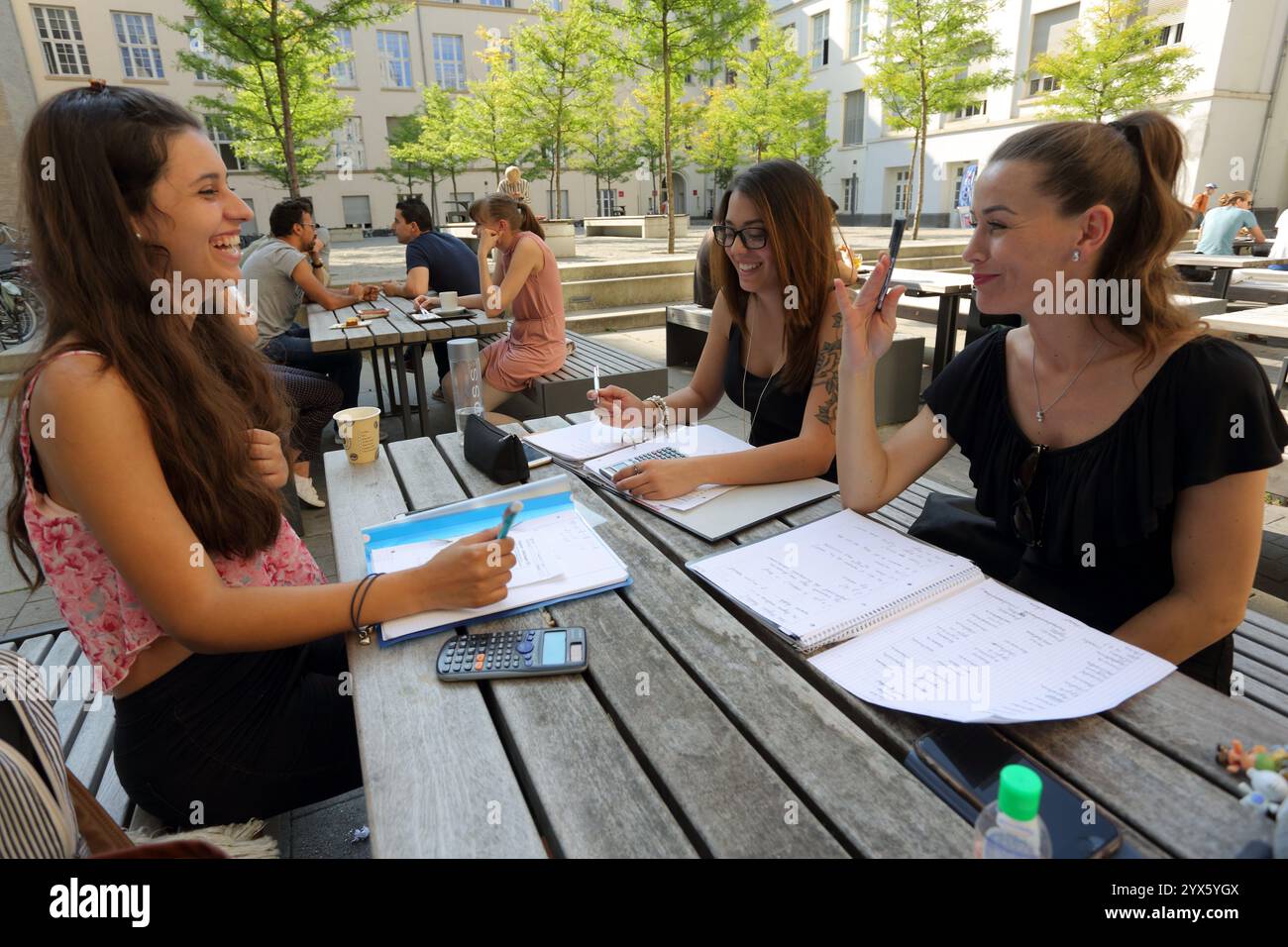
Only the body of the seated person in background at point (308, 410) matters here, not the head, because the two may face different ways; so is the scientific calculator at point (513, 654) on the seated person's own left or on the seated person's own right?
on the seated person's own right

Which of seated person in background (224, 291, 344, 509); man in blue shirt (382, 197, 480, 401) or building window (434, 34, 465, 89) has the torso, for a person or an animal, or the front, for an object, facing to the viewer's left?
the man in blue shirt

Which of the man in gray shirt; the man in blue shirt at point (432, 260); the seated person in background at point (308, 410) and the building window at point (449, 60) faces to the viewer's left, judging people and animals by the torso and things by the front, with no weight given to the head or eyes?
the man in blue shirt

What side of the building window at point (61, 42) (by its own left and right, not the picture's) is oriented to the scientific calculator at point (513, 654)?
front

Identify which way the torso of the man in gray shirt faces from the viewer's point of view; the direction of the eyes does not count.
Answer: to the viewer's right

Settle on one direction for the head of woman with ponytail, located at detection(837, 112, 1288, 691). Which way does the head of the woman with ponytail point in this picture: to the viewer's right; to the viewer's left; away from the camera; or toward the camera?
to the viewer's left

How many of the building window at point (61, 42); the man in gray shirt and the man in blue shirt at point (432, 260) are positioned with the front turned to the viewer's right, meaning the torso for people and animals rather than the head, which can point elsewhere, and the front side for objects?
1

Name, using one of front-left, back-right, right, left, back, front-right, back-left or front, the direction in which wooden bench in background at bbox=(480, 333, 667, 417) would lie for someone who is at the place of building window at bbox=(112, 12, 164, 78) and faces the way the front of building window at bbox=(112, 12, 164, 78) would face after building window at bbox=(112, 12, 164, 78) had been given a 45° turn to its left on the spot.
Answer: front-right

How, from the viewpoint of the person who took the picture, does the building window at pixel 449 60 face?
facing the viewer

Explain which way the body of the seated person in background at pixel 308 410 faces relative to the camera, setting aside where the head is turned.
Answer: to the viewer's right

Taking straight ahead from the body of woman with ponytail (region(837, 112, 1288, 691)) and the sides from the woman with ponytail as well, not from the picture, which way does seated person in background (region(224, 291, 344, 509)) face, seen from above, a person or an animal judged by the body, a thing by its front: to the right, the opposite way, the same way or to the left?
the opposite way

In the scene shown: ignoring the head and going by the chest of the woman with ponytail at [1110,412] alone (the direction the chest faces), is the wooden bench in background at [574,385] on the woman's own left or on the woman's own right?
on the woman's own right

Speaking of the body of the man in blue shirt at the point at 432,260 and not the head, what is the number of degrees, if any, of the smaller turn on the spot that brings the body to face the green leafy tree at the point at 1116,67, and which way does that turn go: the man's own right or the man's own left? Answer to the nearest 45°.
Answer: approximately 135° to the man's own right

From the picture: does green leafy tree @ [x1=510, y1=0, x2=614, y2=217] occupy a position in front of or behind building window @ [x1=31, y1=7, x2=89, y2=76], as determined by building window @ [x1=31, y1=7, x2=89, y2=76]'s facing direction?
in front

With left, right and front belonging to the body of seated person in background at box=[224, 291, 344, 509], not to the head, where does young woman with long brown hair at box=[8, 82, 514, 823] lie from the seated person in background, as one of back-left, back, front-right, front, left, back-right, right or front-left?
right

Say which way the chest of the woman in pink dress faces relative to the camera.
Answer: to the viewer's left

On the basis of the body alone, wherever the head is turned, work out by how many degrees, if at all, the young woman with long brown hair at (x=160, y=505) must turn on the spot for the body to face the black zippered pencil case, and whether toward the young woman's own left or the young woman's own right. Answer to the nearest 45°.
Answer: approximately 45° to the young woman's own left

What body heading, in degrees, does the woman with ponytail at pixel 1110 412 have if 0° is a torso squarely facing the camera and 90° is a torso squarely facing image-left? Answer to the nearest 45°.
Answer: approximately 45°

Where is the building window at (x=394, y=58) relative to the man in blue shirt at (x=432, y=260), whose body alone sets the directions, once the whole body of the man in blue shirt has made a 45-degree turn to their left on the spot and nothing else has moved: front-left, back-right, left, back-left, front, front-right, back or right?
back-right

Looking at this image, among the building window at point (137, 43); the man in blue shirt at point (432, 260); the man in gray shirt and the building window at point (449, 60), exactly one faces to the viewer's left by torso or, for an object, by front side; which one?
the man in blue shirt
